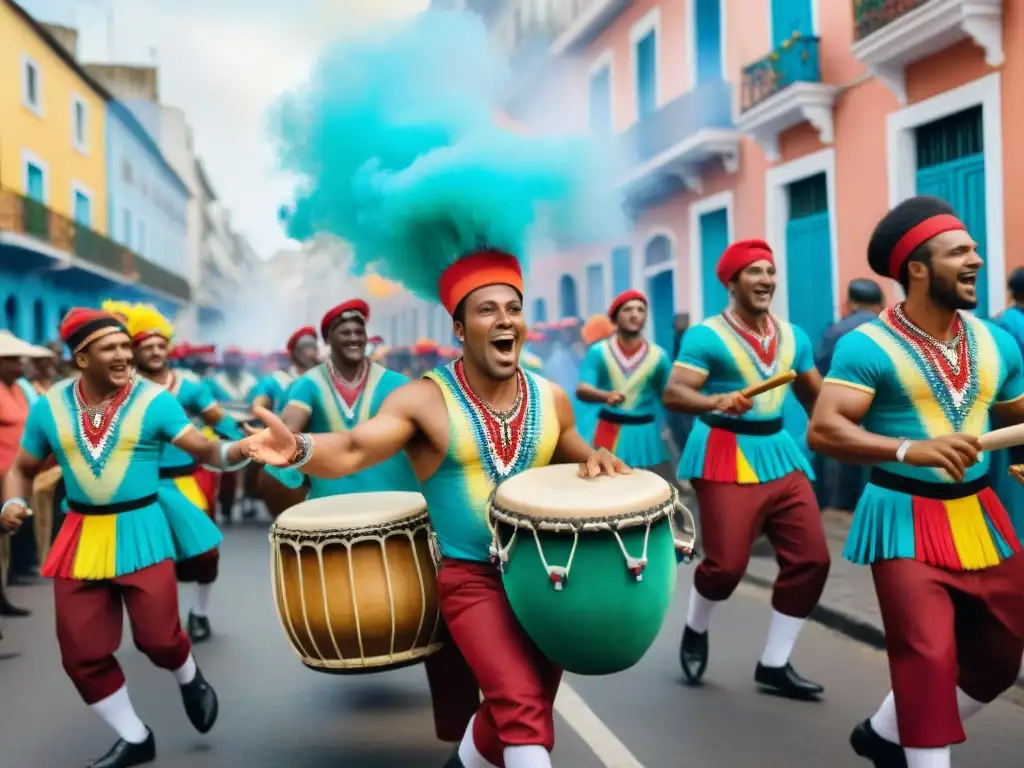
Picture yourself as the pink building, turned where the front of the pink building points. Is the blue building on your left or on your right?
on your right

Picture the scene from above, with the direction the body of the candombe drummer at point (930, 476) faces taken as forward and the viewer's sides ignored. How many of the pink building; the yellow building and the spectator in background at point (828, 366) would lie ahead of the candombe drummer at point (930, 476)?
0

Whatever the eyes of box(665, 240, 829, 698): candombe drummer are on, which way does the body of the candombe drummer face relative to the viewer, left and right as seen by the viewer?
facing the viewer and to the right of the viewer

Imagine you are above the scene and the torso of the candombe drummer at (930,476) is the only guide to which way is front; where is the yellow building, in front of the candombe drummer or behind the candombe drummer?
behind

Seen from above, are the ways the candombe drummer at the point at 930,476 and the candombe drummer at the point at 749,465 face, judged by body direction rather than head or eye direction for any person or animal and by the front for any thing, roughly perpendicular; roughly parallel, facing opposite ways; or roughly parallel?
roughly parallel

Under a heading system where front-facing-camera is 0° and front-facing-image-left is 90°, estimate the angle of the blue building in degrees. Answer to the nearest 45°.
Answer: approximately 315°

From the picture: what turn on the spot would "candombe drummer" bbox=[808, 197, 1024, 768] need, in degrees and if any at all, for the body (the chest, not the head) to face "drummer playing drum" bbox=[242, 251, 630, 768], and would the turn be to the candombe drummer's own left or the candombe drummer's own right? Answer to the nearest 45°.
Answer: approximately 90° to the candombe drummer's own right

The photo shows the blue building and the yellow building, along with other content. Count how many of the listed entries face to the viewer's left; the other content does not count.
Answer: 0

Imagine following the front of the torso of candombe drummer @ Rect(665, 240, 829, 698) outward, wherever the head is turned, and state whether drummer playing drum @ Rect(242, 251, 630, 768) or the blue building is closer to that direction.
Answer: the drummer playing drum

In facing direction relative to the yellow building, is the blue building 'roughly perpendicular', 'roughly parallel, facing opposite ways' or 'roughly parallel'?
roughly parallel

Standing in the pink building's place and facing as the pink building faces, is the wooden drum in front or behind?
in front

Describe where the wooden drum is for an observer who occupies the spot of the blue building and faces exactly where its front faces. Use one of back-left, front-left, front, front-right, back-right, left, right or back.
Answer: front-right

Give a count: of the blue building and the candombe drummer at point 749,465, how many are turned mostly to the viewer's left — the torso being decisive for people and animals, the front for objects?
0

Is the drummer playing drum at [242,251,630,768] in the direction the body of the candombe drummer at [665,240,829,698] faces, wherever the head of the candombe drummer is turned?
no

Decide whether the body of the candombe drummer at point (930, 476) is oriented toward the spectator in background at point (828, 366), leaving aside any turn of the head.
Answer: no

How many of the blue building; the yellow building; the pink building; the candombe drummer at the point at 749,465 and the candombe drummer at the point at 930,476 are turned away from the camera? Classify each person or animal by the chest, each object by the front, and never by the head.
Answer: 0
